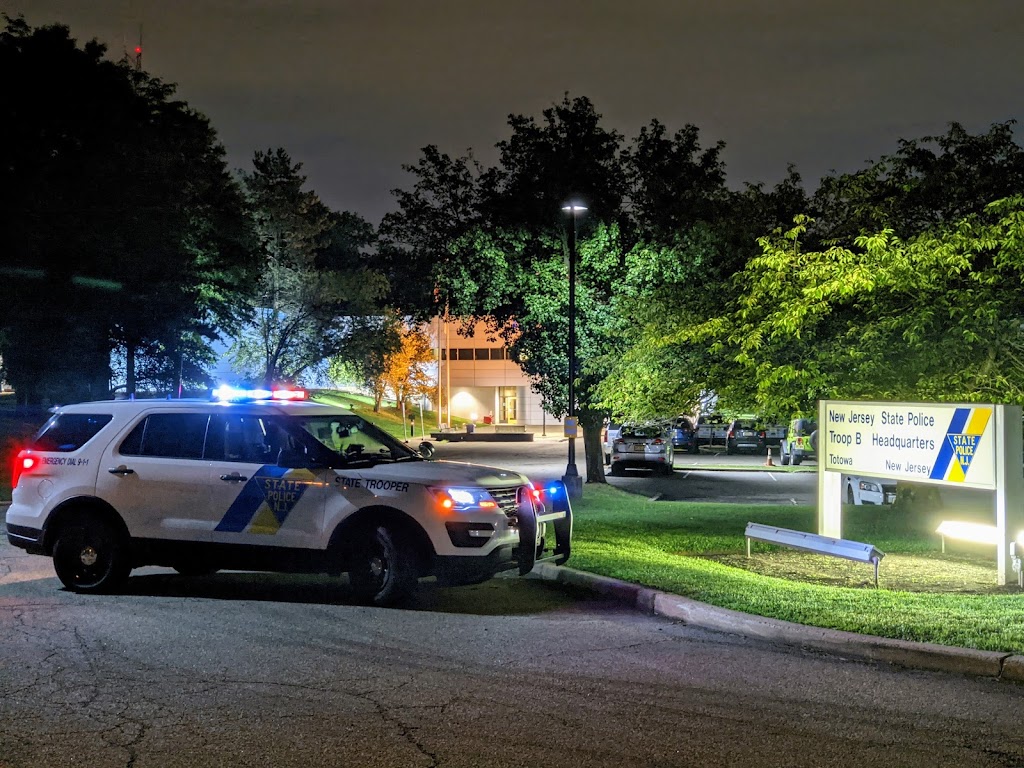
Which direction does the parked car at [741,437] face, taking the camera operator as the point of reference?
facing away from the viewer

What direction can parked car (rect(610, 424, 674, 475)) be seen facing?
away from the camera

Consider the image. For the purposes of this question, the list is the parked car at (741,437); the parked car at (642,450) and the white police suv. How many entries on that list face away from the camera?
2

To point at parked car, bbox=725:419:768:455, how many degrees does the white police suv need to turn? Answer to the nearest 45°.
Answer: approximately 90° to its left

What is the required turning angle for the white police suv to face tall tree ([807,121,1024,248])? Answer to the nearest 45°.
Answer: approximately 90° to its left

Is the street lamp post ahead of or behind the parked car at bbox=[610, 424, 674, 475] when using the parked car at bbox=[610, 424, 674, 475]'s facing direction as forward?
behind

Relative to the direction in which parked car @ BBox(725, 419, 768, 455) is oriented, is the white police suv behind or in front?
behind

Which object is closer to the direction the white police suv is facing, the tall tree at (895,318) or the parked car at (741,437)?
the tall tree

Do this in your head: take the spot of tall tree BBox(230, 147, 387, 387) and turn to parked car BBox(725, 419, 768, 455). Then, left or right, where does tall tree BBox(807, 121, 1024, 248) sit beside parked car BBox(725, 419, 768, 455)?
right

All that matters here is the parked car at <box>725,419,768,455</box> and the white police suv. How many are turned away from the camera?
1
